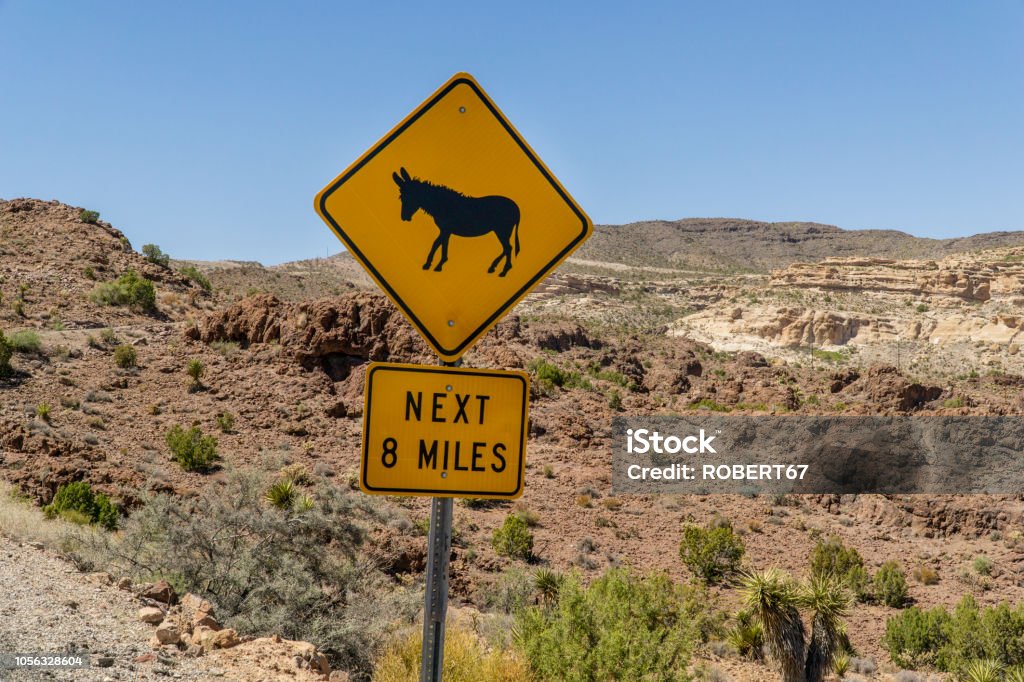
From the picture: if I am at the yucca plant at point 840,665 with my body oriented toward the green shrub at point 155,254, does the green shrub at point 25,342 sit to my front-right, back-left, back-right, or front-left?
front-left

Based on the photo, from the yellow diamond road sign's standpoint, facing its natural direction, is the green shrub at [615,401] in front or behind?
behind

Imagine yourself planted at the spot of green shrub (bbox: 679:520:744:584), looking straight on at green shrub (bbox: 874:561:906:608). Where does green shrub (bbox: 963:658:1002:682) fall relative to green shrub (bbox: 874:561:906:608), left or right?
right

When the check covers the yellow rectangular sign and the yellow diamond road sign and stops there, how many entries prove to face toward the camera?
2

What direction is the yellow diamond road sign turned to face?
toward the camera

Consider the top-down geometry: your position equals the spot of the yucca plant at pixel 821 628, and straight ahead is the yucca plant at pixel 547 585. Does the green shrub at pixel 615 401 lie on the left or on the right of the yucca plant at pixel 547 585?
right

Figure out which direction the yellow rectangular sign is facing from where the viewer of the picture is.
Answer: facing the viewer

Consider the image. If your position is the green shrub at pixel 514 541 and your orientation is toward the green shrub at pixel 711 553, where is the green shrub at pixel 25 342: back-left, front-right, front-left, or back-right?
back-left

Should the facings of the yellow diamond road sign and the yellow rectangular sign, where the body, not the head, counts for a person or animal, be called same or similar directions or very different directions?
same or similar directions

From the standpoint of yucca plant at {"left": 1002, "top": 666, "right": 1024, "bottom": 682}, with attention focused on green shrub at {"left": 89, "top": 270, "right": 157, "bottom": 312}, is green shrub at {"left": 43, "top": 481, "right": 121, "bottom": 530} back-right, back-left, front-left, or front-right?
front-left

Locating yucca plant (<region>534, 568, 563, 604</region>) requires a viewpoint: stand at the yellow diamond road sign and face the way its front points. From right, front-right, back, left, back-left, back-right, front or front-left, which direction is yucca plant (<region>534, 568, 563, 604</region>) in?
back

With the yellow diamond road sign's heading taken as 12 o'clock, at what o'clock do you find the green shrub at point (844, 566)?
The green shrub is roughly at 7 o'clock from the yellow diamond road sign.

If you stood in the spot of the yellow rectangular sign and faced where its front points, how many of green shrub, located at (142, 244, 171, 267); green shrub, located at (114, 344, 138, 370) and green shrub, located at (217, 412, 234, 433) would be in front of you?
0

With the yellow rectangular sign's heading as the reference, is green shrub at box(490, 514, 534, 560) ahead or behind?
behind

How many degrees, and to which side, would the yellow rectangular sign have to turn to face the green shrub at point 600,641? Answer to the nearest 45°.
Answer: approximately 180°

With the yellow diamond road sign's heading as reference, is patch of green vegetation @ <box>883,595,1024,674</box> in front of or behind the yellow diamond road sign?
behind
